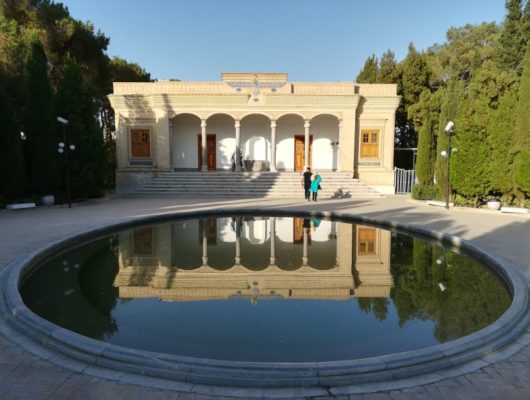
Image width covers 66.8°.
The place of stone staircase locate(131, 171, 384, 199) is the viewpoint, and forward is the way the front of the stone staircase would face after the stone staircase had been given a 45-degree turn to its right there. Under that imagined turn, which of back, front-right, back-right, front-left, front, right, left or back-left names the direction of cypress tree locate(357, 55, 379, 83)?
back

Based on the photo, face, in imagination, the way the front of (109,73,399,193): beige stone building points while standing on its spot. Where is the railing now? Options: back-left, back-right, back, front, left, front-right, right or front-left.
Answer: left

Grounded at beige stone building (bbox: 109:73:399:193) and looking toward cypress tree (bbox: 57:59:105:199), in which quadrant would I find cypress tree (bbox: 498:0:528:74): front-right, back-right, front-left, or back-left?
back-left

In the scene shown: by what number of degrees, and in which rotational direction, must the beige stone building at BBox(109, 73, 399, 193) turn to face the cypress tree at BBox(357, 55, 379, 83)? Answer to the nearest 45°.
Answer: approximately 135° to its left

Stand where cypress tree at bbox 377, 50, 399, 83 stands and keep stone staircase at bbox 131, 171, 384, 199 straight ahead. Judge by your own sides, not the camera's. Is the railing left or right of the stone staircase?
left

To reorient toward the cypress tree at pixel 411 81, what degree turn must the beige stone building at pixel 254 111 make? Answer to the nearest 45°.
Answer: approximately 135° to its left

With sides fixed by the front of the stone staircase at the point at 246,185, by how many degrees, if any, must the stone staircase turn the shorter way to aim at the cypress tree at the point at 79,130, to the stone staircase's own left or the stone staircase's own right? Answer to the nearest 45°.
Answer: approximately 45° to the stone staircase's own right

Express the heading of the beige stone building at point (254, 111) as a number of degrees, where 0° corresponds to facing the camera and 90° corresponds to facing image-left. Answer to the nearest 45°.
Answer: approximately 0°

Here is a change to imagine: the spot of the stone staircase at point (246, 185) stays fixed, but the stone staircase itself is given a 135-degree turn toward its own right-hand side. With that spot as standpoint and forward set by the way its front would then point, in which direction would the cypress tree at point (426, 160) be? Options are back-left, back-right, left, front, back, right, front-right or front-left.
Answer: back-right

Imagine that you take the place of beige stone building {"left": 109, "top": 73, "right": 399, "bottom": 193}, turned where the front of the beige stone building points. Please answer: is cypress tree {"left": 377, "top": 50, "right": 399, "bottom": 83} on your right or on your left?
on your left

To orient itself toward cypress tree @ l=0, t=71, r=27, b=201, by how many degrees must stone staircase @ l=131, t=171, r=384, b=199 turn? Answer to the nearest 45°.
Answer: approximately 45° to its right

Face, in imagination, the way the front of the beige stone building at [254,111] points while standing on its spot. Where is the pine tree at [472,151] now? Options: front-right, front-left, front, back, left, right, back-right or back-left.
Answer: front-left

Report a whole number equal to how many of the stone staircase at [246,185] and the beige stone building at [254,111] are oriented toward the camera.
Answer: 2

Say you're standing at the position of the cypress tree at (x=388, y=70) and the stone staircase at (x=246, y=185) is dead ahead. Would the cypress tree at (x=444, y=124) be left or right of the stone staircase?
left
